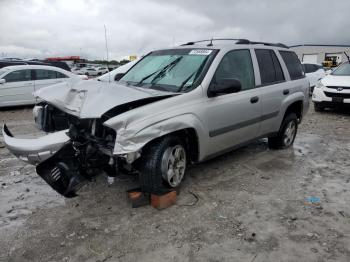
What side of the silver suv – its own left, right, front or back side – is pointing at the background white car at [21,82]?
right

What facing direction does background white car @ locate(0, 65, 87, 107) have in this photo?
to the viewer's left

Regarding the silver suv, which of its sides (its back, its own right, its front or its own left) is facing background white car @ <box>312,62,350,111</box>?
back

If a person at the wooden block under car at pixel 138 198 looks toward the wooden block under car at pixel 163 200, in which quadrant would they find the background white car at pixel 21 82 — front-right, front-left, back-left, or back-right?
back-left

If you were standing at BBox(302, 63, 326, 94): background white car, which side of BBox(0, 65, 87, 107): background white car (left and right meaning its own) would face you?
back

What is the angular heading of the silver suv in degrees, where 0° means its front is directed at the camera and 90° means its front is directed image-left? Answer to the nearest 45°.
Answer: approximately 45°

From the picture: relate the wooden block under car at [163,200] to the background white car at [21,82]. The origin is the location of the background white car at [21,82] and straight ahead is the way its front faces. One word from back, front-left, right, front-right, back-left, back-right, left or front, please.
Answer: left
